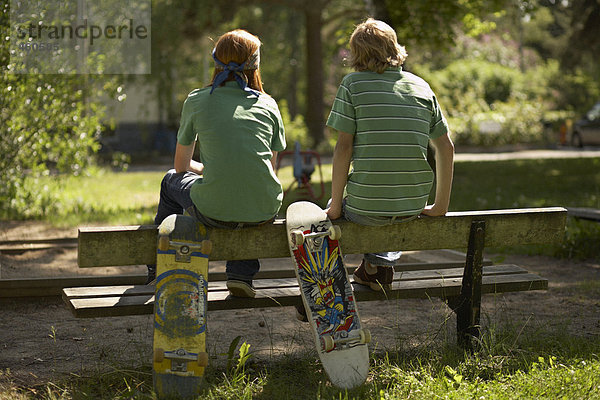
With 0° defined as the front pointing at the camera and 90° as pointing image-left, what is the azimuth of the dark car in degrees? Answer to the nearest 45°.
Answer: approximately 90°

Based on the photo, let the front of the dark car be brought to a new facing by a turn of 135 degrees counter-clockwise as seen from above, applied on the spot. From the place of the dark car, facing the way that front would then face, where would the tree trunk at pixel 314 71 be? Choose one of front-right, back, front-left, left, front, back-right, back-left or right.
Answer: right

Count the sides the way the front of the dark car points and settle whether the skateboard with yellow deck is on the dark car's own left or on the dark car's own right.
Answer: on the dark car's own left

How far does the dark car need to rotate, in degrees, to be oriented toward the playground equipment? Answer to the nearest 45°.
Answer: approximately 90° to its left

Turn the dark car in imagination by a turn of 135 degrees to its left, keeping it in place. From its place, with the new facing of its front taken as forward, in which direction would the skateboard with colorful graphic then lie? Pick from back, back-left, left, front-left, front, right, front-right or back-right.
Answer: front-right
